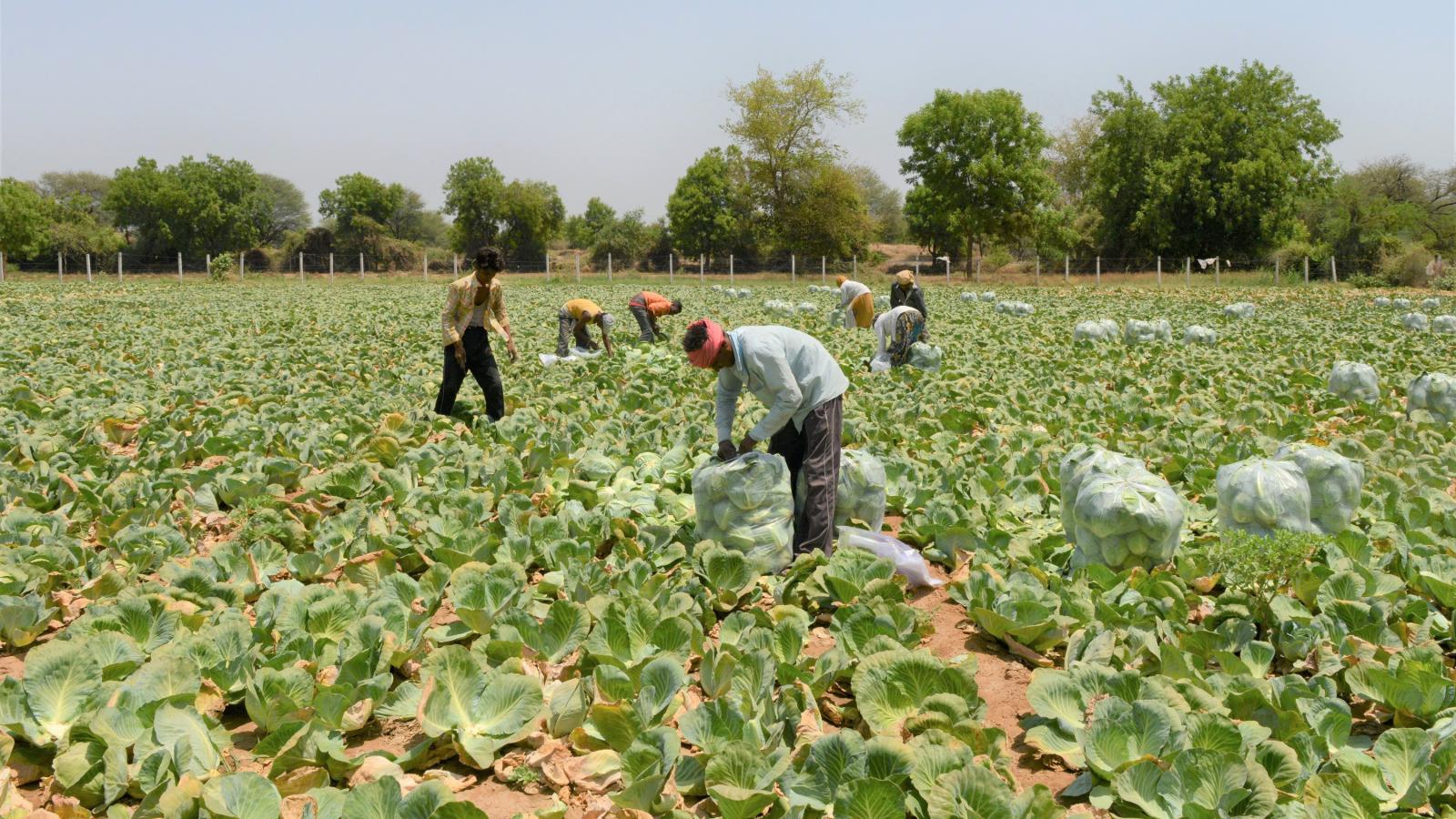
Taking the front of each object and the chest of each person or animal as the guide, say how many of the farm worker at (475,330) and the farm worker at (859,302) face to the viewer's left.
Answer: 1

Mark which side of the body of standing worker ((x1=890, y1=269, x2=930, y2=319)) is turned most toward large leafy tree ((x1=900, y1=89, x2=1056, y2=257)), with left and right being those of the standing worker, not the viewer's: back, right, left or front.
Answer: back

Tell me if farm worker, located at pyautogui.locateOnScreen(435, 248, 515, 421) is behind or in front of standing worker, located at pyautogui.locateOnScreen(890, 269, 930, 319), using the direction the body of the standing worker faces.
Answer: in front

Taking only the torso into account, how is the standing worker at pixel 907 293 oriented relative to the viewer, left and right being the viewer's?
facing the viewer

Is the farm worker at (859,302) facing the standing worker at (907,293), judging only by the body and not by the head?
no

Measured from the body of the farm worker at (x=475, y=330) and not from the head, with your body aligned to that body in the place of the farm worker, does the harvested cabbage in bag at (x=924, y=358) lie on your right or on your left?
on your left

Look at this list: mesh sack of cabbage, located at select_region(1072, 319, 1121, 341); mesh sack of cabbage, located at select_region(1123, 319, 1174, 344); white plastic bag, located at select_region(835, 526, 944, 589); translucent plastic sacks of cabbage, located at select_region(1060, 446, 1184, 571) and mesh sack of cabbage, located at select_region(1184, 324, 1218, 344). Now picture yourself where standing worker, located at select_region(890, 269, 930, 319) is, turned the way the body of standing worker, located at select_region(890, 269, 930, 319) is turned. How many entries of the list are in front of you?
2

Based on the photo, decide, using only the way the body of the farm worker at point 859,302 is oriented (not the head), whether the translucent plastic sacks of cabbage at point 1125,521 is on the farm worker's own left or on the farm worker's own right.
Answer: on the farm worker's own left

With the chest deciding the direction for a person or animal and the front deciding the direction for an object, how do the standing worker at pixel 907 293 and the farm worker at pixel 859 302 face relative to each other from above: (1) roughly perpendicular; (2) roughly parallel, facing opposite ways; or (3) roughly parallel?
roughly perpendicular

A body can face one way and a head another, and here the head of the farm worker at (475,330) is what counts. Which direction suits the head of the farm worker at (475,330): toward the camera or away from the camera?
toward the camera

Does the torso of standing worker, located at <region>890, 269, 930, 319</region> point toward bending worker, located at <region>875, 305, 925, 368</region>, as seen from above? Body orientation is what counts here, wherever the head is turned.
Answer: yes

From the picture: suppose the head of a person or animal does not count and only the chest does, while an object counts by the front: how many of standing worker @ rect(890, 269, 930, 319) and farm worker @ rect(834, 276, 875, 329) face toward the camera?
1

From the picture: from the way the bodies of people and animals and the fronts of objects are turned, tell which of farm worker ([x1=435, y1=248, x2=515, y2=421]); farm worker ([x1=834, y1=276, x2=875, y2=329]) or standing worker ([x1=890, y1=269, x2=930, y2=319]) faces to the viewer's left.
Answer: farm worker ([x1=834, y1=276, x2=875, y2=329])

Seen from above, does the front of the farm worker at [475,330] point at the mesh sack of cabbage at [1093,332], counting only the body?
no

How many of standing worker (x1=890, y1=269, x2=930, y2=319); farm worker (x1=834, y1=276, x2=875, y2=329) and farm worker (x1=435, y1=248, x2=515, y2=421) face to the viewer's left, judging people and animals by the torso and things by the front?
1

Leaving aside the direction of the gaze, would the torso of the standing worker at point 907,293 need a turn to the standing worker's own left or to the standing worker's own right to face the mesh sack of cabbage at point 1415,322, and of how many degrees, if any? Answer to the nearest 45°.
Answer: approximately 135° to the standing worker's own left

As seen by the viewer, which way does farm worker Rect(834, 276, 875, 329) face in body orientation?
to the viewer's left

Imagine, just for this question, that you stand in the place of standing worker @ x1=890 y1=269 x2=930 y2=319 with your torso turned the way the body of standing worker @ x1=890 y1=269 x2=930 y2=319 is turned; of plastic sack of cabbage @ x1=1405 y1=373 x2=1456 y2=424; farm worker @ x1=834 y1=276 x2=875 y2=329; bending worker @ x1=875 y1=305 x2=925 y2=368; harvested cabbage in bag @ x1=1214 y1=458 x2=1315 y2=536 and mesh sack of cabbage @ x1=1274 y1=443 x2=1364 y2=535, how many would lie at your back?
0

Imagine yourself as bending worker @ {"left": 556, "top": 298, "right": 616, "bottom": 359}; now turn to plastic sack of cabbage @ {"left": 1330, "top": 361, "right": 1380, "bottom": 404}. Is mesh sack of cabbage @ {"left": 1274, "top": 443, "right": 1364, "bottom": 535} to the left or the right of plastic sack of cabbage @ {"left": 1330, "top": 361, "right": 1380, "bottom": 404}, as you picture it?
right
